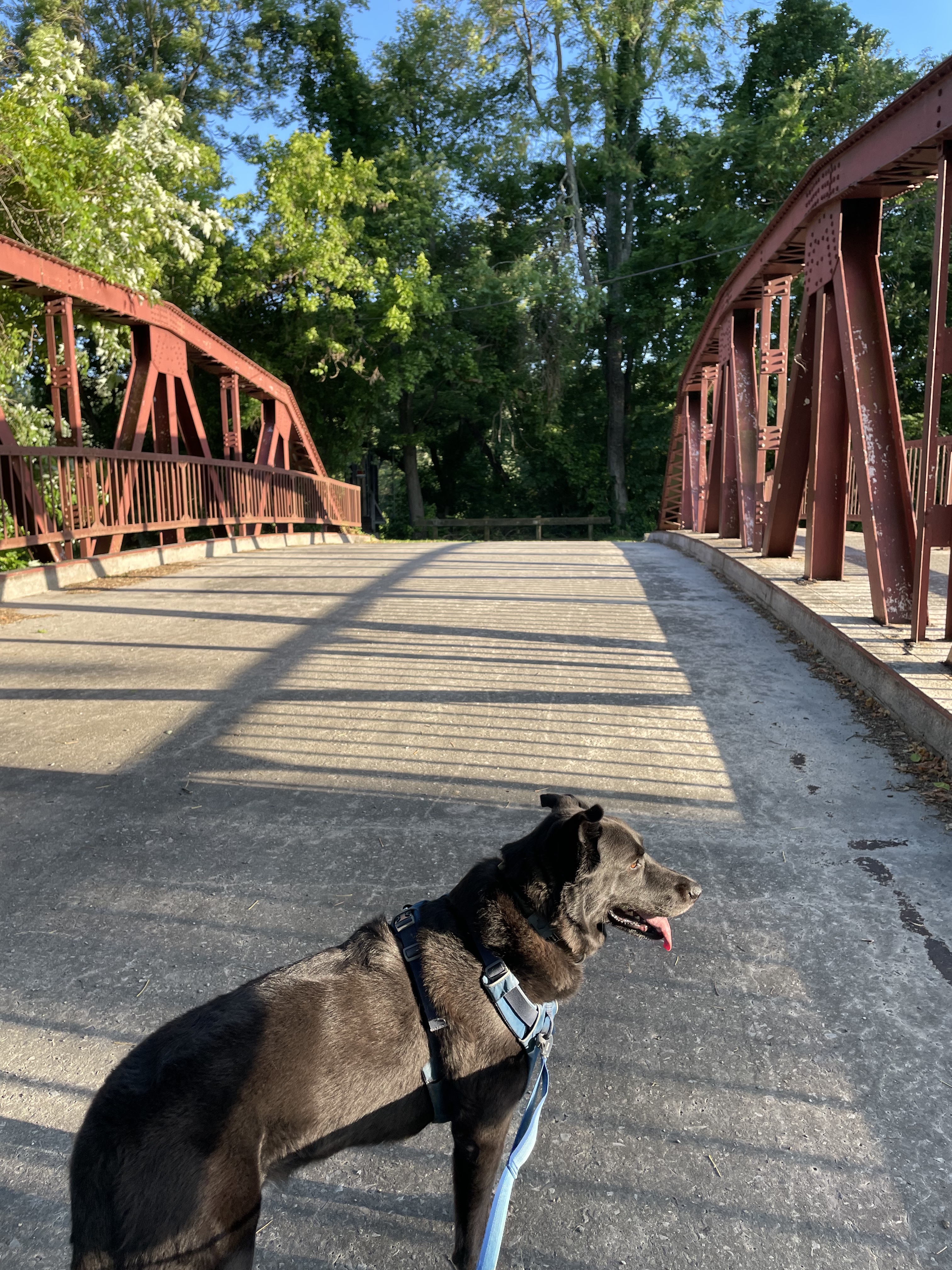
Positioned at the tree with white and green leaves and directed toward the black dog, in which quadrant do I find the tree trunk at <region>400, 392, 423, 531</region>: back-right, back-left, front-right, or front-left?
back-left

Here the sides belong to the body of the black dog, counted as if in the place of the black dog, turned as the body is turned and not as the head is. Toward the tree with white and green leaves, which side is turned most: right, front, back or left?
left

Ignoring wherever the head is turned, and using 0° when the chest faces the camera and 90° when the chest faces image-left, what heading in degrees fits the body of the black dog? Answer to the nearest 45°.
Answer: approximately 270°

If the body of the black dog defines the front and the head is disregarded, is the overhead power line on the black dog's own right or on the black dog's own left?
on the black dog's own left

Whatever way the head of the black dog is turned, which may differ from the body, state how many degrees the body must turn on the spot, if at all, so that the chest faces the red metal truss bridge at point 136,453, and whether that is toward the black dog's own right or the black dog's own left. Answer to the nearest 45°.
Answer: approximately 90° to the black dog's own left

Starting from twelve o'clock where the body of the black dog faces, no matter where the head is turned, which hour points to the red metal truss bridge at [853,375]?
The red metal truss bridge is roughly at 10 o'clock from the black dog.

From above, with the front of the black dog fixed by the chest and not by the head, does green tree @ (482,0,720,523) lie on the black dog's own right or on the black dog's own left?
on the black dog's own left

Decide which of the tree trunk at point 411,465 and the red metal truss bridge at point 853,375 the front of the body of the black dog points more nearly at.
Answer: the red metal truss bridge

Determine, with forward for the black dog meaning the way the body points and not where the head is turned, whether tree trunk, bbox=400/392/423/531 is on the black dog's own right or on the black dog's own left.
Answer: on the black dog's own left
